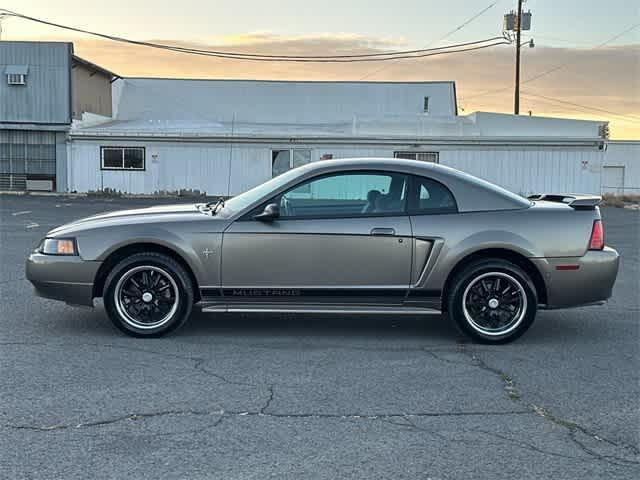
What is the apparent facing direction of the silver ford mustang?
to the viewer's left

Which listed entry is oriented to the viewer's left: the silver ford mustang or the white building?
the silver ford mustang

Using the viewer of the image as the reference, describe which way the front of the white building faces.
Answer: facing the viewer

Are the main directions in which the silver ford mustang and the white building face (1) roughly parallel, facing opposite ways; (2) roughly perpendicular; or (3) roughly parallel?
roughly perpendicular

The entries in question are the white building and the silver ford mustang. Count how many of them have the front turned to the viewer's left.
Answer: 1

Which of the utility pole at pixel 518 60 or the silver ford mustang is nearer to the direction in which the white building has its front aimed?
the silver ford mustang

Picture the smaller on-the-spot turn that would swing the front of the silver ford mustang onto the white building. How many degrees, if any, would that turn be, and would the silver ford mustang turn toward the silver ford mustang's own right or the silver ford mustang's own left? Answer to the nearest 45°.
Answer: approximately 90° to the silver ford mustang's own right

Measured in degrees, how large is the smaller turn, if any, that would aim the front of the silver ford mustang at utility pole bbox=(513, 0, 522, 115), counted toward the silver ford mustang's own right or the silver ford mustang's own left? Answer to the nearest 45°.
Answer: approximately 90° to the silver ford mustang's own right

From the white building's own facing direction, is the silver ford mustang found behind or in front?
in front

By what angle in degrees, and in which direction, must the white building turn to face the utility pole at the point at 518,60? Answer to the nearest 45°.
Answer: approximately 135° to its left
